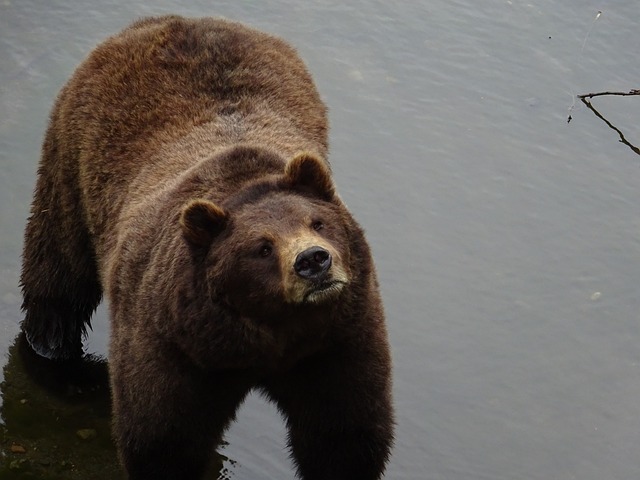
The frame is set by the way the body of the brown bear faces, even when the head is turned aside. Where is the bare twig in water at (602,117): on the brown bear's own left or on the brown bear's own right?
on the brown bear's own left

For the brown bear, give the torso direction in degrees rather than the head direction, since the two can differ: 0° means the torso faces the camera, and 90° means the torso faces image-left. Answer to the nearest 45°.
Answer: approximately 315°
